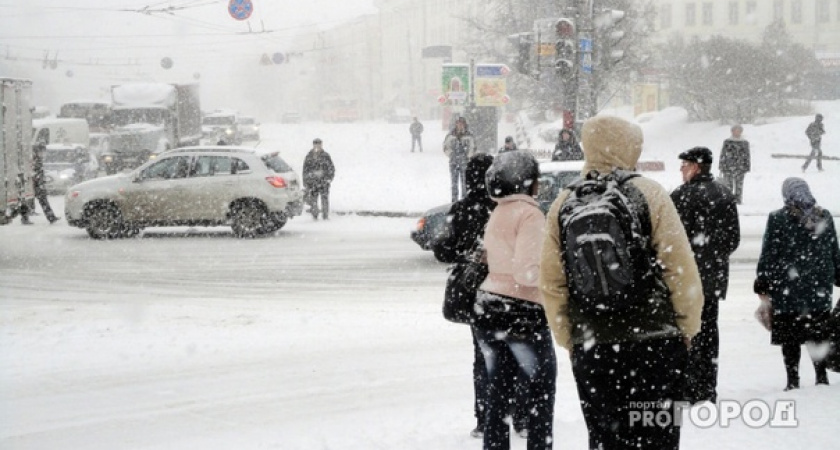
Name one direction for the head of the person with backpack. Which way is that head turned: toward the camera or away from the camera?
away from the camera

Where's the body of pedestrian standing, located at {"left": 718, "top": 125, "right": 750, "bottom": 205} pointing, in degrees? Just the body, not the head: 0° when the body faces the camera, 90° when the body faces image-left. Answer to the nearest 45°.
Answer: approximately 0°

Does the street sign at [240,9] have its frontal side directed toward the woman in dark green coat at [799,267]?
yes

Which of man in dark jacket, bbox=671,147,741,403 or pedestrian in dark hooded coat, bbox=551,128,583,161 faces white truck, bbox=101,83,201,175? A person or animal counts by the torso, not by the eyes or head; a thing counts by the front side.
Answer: the man in dark jacket

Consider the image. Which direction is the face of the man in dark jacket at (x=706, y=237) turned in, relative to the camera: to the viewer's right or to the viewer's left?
to the viewer's left

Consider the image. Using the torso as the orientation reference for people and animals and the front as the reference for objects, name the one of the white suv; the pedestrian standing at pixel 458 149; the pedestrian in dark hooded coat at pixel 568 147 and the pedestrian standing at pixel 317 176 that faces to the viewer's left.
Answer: the white suv

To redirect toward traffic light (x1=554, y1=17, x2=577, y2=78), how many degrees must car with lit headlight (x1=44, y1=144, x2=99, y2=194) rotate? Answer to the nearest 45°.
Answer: approximately 90° to its left

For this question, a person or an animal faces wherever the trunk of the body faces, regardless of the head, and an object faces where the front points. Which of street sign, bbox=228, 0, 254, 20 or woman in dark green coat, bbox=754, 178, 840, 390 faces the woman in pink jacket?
the street sign

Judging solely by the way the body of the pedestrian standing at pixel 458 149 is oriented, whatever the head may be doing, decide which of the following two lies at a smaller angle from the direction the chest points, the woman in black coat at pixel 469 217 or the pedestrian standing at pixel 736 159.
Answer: the woman in black coat

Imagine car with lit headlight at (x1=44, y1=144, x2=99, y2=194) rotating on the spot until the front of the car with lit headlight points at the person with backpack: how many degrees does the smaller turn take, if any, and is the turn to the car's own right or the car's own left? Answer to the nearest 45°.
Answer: approximately 45° to the car's own left

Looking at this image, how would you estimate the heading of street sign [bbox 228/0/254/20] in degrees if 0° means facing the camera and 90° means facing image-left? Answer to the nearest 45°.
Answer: approximately 0°
